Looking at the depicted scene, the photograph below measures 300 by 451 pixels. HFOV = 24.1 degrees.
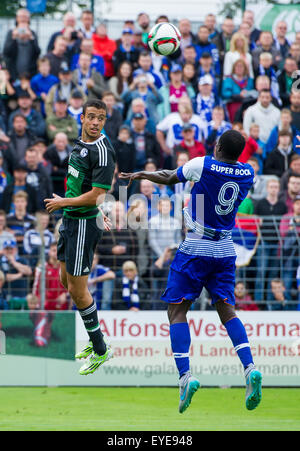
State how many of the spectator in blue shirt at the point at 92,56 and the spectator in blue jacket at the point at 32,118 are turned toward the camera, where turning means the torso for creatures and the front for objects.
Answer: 2

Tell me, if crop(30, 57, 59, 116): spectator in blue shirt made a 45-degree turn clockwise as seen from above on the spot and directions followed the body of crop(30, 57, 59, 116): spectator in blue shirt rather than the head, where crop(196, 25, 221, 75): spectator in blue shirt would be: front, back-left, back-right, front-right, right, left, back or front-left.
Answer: back-left

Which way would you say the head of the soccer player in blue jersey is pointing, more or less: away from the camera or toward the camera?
away from the camera

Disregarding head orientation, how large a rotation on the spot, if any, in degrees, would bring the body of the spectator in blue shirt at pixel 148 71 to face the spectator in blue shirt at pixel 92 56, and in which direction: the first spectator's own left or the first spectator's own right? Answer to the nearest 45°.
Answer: approximately 90° to the first spectator's own right

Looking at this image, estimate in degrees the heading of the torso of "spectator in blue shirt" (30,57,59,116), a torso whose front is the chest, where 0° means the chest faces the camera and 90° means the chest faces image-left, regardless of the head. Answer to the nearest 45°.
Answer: approximately 0°

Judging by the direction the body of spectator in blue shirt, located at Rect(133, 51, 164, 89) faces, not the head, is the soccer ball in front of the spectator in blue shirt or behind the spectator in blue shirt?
in front

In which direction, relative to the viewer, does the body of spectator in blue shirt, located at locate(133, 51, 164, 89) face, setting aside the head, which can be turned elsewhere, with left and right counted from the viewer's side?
facing the viewer

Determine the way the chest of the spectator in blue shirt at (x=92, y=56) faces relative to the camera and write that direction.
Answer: toward the camera

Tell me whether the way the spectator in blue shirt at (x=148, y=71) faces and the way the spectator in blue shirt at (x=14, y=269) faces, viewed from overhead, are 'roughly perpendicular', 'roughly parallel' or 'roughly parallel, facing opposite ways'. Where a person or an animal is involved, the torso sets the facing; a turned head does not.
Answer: roughly parallel

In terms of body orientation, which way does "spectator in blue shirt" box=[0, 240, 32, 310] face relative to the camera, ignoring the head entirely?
toward the camera

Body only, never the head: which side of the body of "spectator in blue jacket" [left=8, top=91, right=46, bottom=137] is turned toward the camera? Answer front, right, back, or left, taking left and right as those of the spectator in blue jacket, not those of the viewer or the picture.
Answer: front

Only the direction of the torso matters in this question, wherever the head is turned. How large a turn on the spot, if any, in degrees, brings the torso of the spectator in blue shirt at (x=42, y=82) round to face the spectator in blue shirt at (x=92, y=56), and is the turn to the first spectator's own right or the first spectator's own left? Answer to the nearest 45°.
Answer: approximately 90° to the first spectator's own left

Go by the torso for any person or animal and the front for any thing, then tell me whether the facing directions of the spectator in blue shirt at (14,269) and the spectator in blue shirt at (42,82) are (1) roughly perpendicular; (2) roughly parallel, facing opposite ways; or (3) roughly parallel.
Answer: roughly parallel
